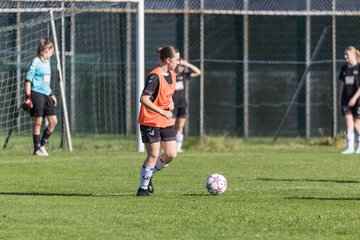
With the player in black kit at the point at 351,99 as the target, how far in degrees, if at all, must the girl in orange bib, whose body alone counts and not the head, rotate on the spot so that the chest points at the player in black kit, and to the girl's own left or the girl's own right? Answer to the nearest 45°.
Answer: approximately 90° to the girl's own left

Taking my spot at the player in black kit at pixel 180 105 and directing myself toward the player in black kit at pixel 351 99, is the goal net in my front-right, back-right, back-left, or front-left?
back-left

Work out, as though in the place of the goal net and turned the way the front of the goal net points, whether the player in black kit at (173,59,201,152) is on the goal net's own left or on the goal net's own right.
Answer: on the goal net's own left

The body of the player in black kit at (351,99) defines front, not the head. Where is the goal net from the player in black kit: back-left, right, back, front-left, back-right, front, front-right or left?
front-right

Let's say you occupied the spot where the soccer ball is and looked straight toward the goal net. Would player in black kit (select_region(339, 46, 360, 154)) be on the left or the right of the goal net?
right

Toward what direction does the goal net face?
toward the camera

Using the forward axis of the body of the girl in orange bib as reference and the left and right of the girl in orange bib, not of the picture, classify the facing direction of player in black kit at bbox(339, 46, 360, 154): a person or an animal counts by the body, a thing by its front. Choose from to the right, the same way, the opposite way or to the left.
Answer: to the right

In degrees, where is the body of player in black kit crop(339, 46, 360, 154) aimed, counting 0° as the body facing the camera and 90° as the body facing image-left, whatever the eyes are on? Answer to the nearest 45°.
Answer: approximately 45°

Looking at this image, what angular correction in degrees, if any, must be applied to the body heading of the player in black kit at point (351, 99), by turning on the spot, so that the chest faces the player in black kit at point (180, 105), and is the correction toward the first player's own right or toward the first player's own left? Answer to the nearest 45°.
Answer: approximately 45° to the first player's own right

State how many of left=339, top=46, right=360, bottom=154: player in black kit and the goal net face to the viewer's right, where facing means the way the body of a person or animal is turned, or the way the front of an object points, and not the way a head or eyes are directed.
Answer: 0

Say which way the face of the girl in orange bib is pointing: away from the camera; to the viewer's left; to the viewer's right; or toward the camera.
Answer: to the viewer's right

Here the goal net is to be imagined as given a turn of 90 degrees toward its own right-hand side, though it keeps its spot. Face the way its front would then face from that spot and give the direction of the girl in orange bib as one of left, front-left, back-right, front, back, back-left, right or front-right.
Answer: left
